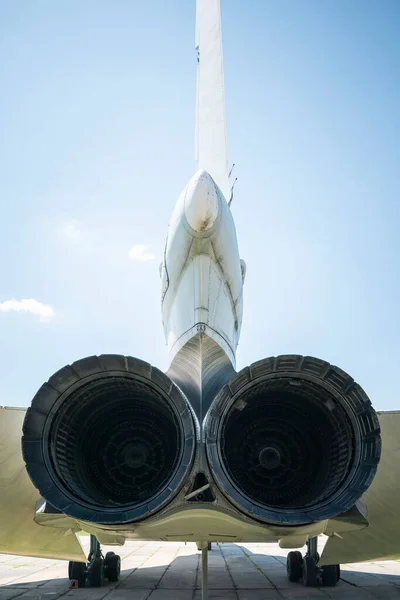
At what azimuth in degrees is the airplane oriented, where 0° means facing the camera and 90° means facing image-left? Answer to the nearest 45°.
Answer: approximately 180°
